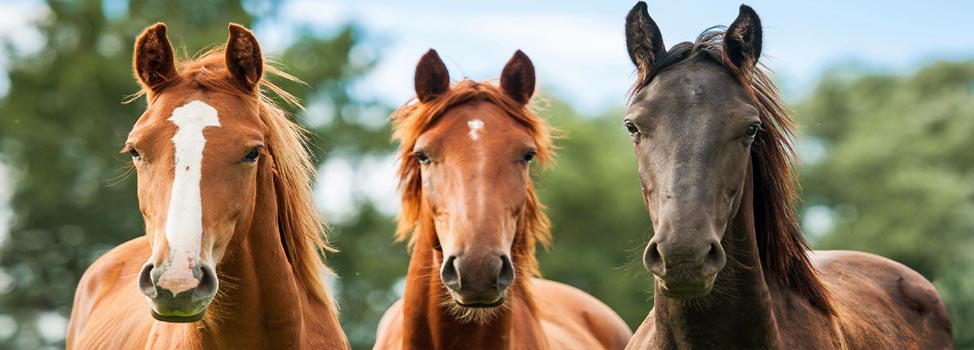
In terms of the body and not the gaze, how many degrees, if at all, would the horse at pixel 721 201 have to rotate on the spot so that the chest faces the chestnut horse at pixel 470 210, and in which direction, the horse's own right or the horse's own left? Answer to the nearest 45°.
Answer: approximately 45° to the horse's own right

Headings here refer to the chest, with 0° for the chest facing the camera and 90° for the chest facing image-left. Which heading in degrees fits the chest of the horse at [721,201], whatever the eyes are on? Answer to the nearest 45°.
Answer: approximately 45°
